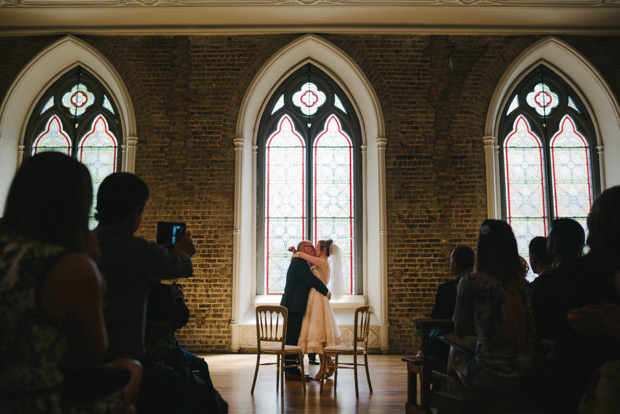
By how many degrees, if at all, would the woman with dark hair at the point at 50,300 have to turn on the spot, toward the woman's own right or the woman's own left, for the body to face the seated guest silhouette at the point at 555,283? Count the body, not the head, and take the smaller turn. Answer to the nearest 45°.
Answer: approximately 45° to the woman's own right

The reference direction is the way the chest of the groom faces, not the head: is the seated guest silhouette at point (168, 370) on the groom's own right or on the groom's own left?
on the groom's own right

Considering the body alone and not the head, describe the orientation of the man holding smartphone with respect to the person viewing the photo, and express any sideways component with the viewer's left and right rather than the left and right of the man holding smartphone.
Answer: facing away from the viewer and to the right of the viewer

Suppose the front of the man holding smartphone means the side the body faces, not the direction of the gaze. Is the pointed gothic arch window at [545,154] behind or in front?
in front

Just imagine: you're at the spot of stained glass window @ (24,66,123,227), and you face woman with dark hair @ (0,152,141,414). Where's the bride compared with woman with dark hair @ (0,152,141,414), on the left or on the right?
left

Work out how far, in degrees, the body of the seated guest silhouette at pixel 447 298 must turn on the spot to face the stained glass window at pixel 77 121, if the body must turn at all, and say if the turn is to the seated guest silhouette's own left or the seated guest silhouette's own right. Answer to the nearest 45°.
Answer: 0° — they already face it

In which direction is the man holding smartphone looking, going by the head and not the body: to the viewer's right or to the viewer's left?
to the viewer's right

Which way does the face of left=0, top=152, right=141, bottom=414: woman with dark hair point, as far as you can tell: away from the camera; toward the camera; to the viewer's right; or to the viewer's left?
away from the camera

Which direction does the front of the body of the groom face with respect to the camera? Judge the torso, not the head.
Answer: to the viewer's right

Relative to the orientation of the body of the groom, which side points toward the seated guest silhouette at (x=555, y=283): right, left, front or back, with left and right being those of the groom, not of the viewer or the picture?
right

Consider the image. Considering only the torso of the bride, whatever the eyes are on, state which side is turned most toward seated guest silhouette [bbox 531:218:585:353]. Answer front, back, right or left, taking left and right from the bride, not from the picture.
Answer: left

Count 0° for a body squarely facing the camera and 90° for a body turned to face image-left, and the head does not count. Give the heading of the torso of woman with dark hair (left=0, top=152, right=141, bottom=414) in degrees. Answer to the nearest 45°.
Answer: approximately 225°

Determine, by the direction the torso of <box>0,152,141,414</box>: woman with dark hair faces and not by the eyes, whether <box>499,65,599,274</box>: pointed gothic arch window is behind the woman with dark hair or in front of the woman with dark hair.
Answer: in front

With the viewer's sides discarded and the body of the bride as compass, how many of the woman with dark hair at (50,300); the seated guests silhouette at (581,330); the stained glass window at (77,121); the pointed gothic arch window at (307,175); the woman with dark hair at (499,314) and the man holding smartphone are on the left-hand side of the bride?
4

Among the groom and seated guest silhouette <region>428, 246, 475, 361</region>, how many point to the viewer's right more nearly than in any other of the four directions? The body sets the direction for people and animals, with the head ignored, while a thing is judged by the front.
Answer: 1

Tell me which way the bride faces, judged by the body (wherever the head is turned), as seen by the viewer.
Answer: to the viewer's left

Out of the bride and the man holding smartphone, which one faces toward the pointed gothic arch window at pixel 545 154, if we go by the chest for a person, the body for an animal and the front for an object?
the man holding smartphone
